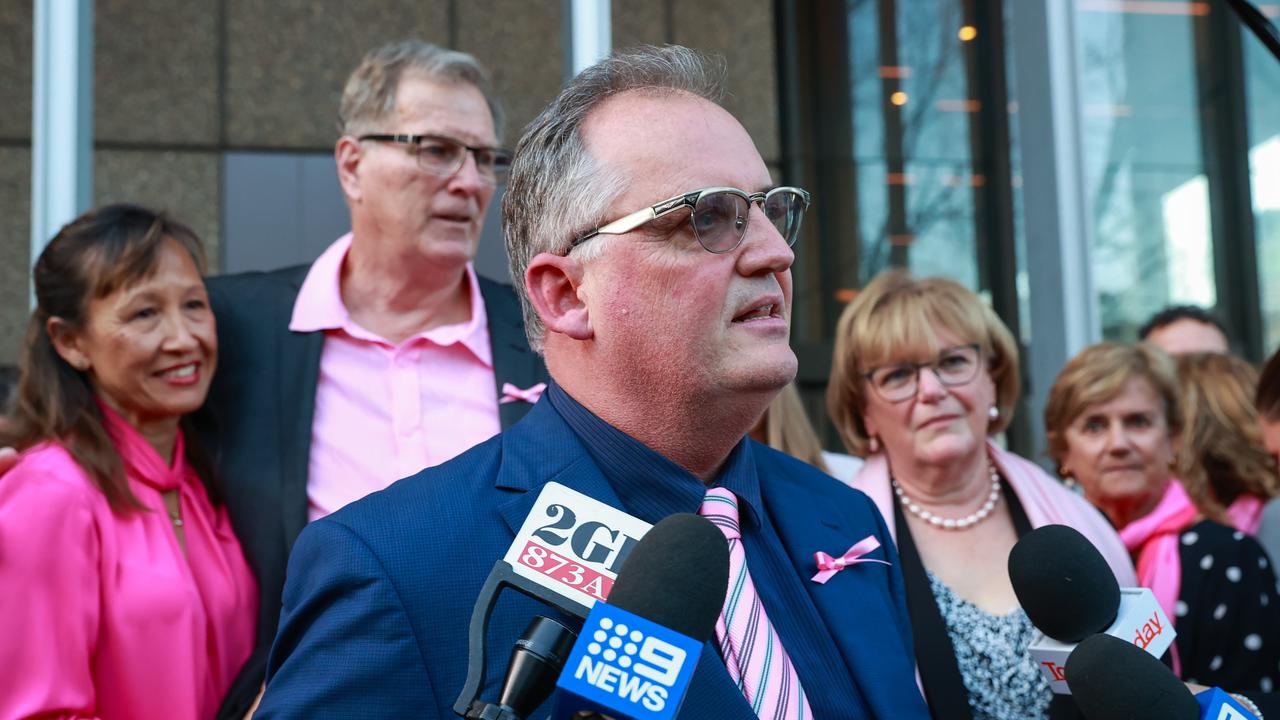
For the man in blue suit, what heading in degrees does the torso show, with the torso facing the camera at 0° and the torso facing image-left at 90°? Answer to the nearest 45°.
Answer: approximately 315°

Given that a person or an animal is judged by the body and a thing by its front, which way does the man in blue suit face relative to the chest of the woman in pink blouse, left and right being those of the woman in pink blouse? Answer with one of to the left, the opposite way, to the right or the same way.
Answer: the same way

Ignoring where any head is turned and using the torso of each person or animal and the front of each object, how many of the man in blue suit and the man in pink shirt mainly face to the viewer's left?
0

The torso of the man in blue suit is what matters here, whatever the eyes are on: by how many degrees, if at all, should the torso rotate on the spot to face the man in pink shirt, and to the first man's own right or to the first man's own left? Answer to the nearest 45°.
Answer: approximately 180°

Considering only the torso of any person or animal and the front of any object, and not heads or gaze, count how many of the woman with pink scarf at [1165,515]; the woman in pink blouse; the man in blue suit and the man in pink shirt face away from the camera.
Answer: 0

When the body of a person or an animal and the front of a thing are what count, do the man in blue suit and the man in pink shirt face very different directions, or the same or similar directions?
same or similar directions

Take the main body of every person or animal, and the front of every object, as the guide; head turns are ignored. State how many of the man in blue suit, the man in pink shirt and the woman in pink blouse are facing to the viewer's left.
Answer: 0

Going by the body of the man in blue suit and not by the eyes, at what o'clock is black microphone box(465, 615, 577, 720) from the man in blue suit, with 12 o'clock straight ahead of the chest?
The black microphone is roughly at 2 o'clock from the man in blue suit.

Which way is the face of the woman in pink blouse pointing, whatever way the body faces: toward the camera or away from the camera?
toward the camera

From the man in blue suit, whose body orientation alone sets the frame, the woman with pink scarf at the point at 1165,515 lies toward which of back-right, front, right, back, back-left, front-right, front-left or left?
left

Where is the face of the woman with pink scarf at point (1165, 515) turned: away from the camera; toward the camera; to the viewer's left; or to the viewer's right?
toward the camera

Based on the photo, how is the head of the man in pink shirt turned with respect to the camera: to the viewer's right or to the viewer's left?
to the viewer's right

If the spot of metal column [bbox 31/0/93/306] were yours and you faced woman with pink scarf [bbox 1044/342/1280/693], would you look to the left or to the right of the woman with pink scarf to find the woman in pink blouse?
right

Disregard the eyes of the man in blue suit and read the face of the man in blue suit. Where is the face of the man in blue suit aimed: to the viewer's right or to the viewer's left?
to the viewer's right

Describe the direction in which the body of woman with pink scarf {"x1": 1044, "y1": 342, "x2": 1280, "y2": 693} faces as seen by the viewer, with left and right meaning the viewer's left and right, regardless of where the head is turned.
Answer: facing the viewer and to the left of the viewer

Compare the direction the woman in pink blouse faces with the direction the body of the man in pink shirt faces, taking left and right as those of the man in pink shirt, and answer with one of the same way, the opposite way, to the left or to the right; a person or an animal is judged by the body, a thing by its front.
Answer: the same way
